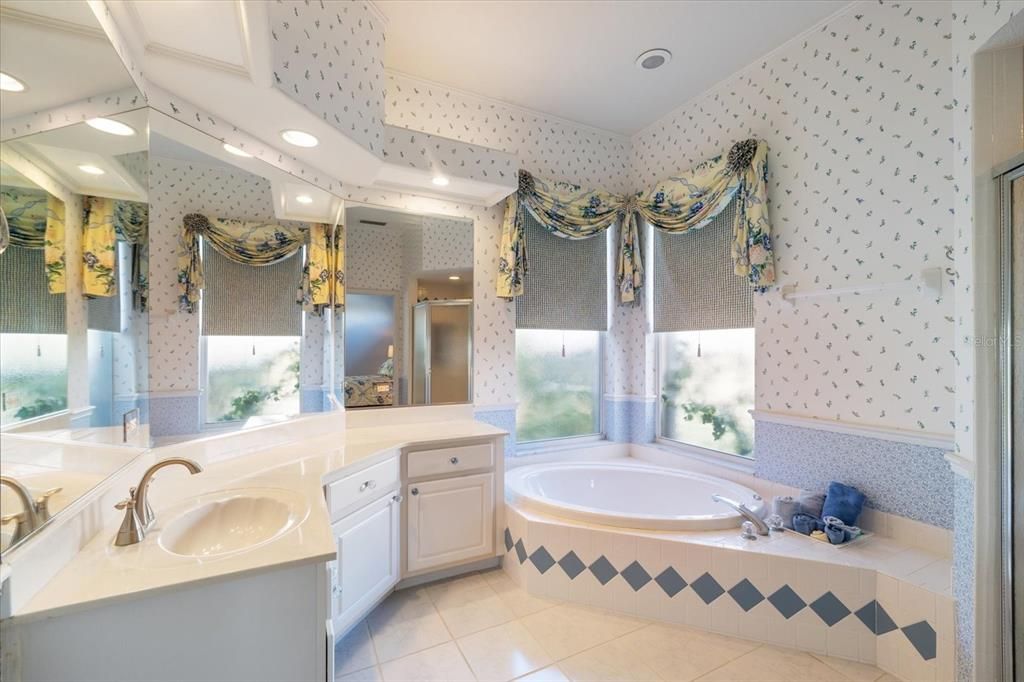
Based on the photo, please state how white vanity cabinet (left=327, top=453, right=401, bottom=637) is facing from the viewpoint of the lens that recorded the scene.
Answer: facing the viewer and to the right of the viewer

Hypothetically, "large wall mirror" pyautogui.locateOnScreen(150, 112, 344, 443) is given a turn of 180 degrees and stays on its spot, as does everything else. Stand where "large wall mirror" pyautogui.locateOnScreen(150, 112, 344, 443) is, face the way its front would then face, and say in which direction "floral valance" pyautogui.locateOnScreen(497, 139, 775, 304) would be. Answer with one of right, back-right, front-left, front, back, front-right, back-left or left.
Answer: back-right

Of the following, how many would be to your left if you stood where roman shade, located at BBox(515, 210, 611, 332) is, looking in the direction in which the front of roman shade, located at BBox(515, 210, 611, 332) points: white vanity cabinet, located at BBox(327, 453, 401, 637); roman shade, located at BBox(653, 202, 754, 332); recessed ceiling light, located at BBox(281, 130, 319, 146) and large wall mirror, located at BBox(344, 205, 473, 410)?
1

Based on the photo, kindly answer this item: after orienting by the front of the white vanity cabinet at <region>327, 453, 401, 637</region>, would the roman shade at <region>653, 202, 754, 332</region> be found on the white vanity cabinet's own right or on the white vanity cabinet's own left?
on the white vanity cabinet's own left

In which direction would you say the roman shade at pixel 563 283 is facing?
toward the camera

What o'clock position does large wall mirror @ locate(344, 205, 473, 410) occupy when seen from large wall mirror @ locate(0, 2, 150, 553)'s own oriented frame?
large wall mirror @ locate(344, 205, 473, 410) is roughly at 11 o'clock from large wall mirror @ locate(0, 2, 150, 553).

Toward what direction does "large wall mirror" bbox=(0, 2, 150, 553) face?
to the viewer's right

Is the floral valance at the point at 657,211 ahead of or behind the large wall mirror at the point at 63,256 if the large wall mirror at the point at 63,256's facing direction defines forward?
ahead

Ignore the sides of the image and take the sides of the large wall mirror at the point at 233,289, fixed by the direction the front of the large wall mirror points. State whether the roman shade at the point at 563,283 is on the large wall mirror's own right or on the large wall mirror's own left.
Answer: on the large wall mirror's own left

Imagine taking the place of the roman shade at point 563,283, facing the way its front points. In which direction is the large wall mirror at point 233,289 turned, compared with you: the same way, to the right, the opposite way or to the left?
to the left

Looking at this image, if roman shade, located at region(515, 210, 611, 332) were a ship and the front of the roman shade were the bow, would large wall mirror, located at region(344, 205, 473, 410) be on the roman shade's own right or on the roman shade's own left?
on the roman shade's own right

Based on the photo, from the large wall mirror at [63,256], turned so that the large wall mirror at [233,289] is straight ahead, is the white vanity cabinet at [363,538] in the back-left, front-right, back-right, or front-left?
front-right

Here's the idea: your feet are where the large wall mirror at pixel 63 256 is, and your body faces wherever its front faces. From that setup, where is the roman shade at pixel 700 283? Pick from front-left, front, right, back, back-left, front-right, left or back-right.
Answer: front

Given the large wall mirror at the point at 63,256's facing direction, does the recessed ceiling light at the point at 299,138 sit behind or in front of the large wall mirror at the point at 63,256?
in front
